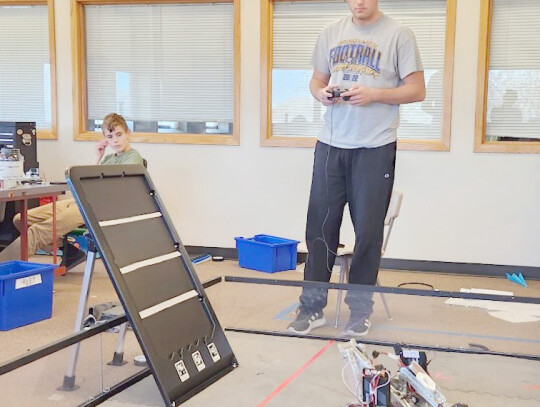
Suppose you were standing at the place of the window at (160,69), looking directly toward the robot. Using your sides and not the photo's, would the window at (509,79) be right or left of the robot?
left

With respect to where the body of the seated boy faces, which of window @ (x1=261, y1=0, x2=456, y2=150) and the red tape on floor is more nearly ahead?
the red tape on floor

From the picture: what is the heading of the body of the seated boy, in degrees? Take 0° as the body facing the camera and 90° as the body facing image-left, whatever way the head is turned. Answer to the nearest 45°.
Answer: approximately 45°

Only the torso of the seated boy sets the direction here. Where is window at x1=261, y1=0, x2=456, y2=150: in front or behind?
behind

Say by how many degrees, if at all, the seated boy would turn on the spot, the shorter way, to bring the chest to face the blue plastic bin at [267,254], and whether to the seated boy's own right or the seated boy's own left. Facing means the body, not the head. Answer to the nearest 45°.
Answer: approximately 135° to the seated boy's own left

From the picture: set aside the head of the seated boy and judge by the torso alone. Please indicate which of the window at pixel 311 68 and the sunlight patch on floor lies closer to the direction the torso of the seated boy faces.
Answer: the sunlight patch on floor

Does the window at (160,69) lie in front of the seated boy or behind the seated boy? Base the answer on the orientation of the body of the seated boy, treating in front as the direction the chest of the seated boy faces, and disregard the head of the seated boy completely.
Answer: behind

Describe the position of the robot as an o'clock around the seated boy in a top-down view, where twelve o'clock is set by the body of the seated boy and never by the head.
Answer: The robot is roughly at 10 o'clock from the seated boy.

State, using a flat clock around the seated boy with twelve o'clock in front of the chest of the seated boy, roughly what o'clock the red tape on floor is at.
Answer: The red tape on floor is roughly at 10 o'clock from the seated boy.

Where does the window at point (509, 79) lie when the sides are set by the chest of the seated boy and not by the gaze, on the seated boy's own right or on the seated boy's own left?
on the seated boy's own left
